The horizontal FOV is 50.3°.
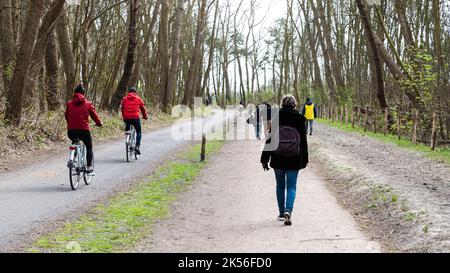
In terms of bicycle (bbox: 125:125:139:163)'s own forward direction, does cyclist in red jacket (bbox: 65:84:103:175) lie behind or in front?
behind

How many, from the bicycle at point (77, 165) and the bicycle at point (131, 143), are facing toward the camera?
0

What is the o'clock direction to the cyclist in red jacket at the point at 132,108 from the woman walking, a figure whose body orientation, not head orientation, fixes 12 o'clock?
The cyclist in red jacket is roughly at 11 o'clock from the woman walking.

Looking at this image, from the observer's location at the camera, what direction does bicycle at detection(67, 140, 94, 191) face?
facing away from the viewer and to the right of the viewer

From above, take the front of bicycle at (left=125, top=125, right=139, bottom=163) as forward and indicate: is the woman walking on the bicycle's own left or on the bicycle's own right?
on the bicycle's own right

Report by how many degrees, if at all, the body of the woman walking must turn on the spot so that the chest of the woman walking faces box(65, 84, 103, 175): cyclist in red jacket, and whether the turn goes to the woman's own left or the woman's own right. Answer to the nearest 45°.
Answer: approximately 45° to the woman's own left

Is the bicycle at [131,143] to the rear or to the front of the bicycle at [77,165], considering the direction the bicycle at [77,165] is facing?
to the front

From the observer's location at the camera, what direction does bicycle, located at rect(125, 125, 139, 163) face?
facing away from the viewer and to the right of the viewer

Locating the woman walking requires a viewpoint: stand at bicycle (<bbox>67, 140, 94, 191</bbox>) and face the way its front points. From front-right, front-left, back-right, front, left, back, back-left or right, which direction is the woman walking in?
right

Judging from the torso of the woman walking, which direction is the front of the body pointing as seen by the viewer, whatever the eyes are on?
away from the camera
